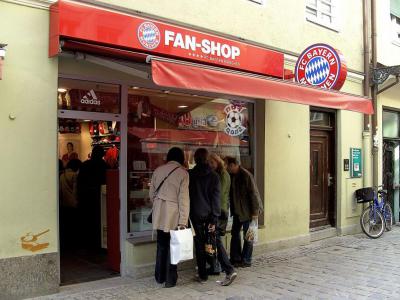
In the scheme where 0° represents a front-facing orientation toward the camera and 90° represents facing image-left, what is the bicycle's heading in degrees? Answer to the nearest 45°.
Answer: approximately 45°

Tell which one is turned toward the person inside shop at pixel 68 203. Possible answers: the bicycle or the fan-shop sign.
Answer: the bicycle

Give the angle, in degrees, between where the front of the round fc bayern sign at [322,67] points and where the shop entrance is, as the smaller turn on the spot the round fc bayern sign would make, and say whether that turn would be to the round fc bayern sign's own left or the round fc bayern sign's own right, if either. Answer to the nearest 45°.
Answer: approximately 45° to the round fc bayern sign's own right

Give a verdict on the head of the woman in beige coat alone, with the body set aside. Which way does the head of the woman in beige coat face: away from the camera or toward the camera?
away from the camera

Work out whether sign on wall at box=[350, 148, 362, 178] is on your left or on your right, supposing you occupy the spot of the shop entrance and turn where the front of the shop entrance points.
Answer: on your left

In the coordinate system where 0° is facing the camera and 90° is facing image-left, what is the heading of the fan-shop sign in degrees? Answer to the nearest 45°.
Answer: approximately 315°

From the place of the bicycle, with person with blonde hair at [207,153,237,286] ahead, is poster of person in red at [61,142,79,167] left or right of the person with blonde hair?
right

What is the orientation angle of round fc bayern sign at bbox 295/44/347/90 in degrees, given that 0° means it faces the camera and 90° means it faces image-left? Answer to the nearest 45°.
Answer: approximately 45°

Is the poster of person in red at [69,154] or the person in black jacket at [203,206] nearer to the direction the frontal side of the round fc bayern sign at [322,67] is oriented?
the person in black jacket
